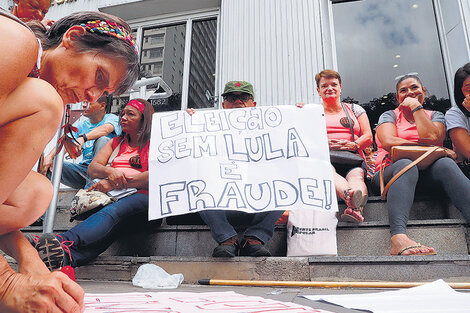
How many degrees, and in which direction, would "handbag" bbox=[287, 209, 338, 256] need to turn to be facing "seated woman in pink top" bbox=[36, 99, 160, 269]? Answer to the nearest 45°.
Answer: approximately 90° to its right

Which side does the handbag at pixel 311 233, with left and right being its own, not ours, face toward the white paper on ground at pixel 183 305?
front

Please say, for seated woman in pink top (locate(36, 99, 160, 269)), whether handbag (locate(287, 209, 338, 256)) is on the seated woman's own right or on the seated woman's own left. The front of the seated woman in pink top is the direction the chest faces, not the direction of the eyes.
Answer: on the seated woman's own left

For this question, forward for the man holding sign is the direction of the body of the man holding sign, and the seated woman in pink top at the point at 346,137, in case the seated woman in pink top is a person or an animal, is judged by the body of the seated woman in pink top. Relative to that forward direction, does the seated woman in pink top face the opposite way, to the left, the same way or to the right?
the same way

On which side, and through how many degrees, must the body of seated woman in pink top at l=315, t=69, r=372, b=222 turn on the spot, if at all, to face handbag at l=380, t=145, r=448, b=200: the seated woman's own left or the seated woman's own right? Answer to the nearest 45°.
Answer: approximately 45° to the seated woman's own left

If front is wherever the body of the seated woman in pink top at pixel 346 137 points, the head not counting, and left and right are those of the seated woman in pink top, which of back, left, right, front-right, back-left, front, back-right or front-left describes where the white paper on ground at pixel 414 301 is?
front

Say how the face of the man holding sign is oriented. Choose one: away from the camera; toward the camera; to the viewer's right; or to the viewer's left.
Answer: toward the camera

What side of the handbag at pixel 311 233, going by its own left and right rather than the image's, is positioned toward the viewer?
front

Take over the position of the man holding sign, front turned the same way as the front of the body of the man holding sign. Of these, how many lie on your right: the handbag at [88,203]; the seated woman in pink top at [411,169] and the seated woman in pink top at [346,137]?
1

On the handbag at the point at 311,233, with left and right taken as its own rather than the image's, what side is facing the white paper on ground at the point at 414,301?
front

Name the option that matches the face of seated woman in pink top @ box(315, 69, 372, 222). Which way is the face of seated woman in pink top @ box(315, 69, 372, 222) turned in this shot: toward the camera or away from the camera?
toward the camera

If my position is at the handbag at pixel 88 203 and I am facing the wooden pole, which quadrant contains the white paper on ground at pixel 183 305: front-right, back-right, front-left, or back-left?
front-right

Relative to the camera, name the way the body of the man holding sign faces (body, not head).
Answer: toward the camera

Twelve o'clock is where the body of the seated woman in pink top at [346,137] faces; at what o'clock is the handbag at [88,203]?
The handbag is roughly at 2 o'clock from the seated woman in pink top.
